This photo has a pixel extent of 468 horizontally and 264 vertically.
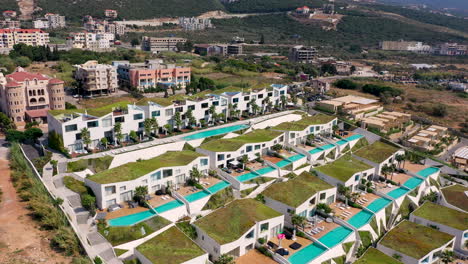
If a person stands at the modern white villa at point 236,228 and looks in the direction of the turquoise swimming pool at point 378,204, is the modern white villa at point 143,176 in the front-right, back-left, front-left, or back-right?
back-left

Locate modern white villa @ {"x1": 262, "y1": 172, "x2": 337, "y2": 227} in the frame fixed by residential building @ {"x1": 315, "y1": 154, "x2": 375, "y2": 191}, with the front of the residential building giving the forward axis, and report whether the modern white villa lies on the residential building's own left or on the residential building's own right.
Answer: on the residential building's own right

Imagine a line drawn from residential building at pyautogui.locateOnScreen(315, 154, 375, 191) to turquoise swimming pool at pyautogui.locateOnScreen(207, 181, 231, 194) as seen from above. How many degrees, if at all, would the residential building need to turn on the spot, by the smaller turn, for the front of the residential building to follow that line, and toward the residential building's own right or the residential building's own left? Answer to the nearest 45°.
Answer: approximately 90° to the residential building's own right

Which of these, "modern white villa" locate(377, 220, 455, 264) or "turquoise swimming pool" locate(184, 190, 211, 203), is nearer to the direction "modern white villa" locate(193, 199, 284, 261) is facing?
the modern white villa

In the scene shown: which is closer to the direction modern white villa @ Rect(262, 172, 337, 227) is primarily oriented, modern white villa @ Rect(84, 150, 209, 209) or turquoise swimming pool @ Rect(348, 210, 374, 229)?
the turquoise swimming pool

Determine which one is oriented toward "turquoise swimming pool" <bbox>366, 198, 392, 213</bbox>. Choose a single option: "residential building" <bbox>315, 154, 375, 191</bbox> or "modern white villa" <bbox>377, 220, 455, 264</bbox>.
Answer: the residential building

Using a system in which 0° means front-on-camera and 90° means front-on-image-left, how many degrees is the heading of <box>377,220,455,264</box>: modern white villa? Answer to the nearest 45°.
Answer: approximately 315°

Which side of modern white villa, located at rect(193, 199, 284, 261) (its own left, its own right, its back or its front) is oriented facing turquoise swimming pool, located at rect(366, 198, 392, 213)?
left

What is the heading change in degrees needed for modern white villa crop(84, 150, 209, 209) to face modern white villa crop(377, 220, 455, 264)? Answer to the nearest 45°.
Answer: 0° — it already faces it

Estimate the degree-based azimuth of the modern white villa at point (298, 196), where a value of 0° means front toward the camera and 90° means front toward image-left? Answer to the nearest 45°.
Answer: approximately 315°

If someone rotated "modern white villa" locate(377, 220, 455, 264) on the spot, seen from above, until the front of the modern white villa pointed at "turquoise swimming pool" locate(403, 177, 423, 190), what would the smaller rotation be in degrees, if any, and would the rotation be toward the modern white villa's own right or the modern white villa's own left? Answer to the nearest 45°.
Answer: approximately 135° to the modern white villa's own left

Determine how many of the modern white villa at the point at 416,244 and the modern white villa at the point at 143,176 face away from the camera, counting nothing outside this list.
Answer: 0
